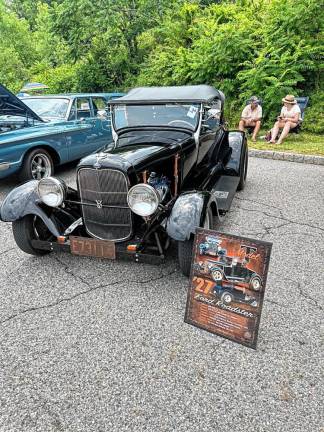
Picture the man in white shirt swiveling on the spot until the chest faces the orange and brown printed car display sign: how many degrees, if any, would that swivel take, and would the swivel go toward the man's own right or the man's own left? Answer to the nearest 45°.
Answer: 0° — they already face it

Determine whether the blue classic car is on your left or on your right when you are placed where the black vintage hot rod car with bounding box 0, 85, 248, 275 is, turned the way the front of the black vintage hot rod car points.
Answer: on your right

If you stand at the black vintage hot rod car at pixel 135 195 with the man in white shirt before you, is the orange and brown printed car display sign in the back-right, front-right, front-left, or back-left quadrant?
back-right

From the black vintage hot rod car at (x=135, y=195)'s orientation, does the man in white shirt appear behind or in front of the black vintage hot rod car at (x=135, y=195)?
behind

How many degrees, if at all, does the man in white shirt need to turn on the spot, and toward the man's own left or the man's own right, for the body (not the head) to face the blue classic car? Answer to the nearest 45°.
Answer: approximately 45° to the man's own right

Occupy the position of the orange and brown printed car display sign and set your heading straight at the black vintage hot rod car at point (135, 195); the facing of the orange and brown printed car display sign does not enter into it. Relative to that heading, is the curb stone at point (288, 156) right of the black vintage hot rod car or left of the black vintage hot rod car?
right

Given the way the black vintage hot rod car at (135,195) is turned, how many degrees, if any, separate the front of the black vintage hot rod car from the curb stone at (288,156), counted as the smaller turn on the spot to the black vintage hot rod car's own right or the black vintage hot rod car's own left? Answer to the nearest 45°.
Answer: approximately 180°

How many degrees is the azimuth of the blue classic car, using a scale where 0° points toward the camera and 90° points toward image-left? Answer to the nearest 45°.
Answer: approximately 45°

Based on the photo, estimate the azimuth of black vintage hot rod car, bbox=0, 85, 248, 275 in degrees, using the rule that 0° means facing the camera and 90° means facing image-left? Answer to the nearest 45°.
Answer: approximately 45°
